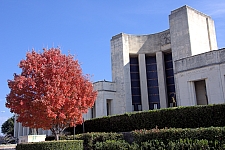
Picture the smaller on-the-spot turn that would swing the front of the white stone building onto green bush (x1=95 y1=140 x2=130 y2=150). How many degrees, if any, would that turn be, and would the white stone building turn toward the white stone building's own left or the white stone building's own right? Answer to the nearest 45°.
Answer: approximately 45° to the white stone building's own left

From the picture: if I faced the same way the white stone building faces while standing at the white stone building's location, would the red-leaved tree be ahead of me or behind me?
ahead

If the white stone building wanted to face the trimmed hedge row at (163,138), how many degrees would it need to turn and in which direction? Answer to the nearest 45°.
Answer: approximately 45° to its left

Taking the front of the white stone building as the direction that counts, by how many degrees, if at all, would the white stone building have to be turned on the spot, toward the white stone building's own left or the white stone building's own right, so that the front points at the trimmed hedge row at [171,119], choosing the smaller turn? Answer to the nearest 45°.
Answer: approximately 45° to the white stone building's own left

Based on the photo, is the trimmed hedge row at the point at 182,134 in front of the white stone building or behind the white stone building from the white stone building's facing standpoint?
in front

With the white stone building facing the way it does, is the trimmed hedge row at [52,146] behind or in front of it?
in front

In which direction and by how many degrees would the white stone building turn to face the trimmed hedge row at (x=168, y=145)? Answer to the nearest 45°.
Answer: approximately 45° to its left

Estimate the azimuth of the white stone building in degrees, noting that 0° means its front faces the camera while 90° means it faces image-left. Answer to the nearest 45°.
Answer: approximately 45°
